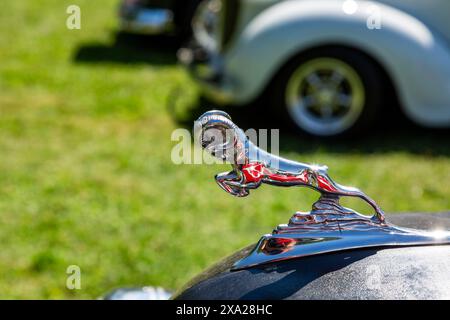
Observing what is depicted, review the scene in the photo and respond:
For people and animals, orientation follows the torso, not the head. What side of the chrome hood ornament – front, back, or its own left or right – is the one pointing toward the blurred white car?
right

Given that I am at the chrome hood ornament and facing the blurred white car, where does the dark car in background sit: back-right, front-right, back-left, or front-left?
front-left

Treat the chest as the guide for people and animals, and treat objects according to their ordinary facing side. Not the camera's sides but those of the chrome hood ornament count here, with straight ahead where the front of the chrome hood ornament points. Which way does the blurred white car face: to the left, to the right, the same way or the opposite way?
the same way

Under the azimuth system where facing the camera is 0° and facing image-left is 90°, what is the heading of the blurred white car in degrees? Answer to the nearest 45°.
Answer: approximately 90°

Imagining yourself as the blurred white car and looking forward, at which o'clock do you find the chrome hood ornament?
The chrome hood ornament is roughly at 9 o'clock from the blurred white car.

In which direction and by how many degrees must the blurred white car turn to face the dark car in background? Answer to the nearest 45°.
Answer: approximately 45° to its right

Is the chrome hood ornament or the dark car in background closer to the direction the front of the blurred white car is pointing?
the dark car in background

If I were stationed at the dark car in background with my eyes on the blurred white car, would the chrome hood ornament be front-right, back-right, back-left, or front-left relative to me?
front-right

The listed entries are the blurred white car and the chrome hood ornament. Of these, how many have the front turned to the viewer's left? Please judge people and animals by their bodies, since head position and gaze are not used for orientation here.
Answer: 2

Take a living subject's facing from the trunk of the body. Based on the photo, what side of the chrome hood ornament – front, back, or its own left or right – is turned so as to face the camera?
left
